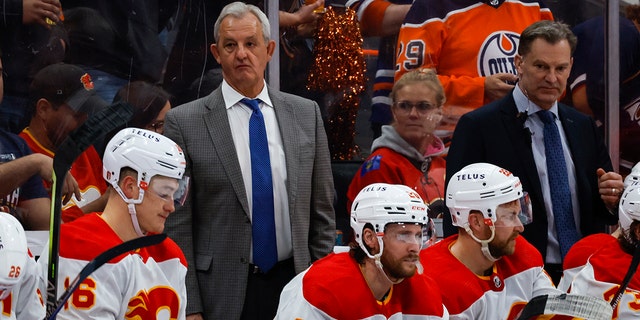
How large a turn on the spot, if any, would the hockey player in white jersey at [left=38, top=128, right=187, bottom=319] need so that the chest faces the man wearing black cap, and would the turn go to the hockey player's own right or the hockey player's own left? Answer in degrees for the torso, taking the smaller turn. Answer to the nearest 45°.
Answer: approximately 135° to the hockey player's own left

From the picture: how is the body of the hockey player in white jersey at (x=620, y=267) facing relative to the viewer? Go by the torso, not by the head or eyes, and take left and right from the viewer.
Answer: facing the viewer and to the right of the viewer

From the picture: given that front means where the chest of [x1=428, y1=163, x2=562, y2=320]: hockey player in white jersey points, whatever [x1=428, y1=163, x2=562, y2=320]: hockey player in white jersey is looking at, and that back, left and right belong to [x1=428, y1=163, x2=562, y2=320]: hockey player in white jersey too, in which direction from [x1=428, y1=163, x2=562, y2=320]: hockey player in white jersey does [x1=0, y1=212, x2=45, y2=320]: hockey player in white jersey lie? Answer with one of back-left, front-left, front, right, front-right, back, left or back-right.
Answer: right

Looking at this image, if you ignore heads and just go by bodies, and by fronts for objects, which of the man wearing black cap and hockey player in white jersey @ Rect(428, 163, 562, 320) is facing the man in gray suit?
the man wearing black cap

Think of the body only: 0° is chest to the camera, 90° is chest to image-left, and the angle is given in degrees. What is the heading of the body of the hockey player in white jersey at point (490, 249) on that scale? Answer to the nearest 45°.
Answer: approximately 315°

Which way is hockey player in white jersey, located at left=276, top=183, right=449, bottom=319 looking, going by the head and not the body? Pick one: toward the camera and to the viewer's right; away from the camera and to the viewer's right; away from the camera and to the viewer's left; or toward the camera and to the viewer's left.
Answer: toward the camera and to the viewer's right

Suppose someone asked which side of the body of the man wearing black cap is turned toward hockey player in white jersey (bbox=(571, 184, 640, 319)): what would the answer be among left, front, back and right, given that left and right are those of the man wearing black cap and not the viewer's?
front

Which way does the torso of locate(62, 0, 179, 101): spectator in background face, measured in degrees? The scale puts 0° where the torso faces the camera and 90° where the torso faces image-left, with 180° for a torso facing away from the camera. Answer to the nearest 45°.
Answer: approximately 0°

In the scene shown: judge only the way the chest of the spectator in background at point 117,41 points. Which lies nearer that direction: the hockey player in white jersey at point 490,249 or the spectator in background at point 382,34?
the hockey player in white jersey

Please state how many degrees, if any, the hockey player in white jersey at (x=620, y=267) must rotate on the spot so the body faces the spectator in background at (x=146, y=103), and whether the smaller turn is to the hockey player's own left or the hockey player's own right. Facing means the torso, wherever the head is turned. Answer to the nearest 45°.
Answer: approximately 135° to the hockey player's own right

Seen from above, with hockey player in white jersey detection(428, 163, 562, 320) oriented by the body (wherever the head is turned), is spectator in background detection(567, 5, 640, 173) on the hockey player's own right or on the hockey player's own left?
on the hockey player's own left

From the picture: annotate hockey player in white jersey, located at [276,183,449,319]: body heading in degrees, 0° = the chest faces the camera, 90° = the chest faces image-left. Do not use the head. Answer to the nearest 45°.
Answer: approximately 315°

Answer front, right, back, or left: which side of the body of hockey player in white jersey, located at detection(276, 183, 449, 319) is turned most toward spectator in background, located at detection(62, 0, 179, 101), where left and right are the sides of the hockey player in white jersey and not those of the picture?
back

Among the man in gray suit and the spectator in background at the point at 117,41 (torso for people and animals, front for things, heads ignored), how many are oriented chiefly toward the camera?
2

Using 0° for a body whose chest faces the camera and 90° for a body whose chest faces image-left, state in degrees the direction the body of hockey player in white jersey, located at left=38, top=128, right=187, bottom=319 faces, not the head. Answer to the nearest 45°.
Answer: approximately 315°
